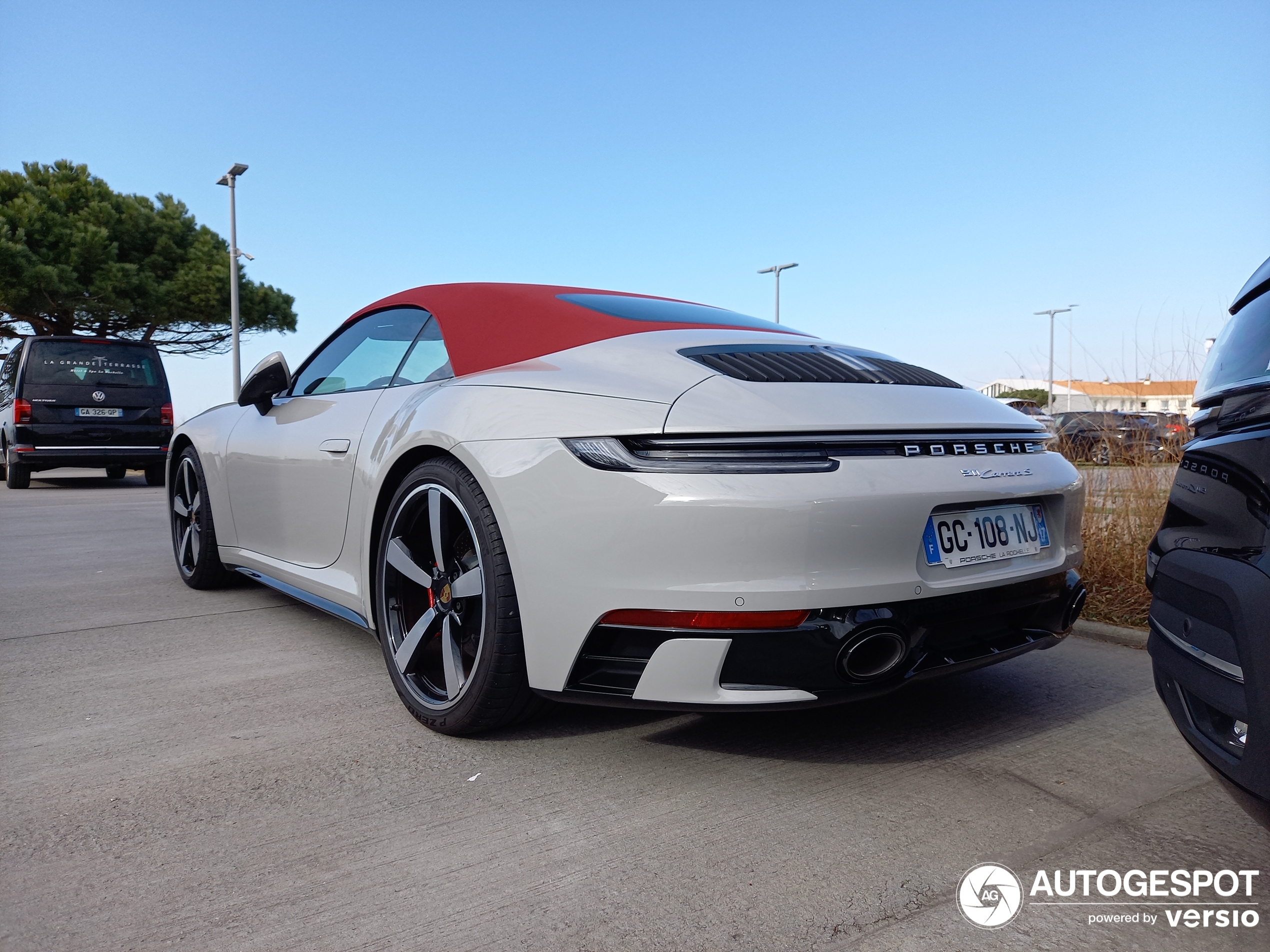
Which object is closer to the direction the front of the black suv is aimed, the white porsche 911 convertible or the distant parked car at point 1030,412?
the distant parked car

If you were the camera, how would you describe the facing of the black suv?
facing away from the viewer and to the right of the viewer

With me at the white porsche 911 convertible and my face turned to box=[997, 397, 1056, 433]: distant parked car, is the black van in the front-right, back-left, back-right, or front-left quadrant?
front-left

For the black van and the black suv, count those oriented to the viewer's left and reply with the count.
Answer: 0

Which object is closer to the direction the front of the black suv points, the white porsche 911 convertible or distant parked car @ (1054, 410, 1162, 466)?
the distant parked car

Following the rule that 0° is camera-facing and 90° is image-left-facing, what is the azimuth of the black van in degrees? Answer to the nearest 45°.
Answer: approximately 180°

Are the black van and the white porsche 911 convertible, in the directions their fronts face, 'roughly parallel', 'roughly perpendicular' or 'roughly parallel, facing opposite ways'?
roughly parallel

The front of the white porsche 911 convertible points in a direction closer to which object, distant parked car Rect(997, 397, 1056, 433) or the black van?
the black van

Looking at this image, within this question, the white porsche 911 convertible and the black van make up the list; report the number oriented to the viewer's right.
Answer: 0

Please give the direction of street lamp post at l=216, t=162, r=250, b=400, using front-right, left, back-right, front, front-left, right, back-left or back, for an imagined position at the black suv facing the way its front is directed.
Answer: left

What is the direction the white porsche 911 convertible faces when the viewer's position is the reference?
facing away from the viewer and to the left of the viewer

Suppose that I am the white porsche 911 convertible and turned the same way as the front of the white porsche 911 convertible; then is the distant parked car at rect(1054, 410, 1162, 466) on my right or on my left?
on my right
